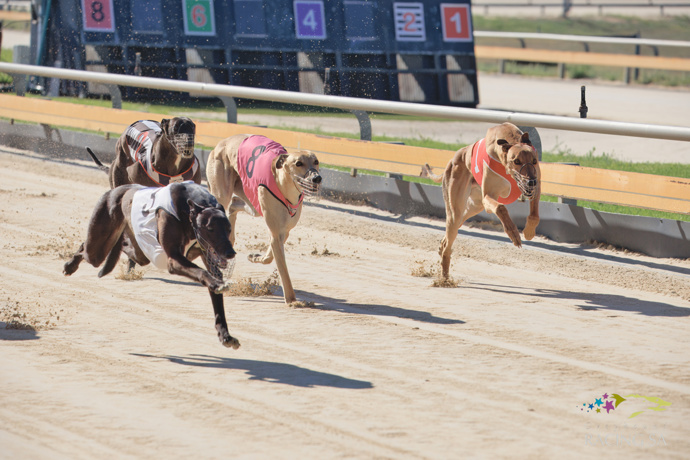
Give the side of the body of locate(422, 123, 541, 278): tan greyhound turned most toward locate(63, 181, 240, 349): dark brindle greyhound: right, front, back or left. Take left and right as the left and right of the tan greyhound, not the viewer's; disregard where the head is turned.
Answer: right

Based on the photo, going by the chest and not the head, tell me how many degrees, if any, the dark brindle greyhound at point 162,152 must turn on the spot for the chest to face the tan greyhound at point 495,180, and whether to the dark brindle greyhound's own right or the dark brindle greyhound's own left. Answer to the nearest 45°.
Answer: approximately 45° to the dark brindle greyhound's own left

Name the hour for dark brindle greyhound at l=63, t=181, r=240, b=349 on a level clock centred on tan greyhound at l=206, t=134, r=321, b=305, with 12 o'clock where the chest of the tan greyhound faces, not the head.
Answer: The dark brindle greyhound is roughly at 2 o'clock from the tan greyhound.

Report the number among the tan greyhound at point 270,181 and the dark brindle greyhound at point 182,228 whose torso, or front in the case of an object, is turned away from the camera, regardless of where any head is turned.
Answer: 0

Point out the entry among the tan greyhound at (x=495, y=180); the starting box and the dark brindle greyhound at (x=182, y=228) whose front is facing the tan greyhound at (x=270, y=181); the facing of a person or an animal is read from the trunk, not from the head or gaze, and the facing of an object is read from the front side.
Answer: the starting box

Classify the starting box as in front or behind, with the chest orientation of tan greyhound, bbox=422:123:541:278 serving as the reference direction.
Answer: behind

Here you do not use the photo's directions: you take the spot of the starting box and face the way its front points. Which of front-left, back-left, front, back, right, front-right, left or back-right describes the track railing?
front

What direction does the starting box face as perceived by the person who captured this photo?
facing the viewer

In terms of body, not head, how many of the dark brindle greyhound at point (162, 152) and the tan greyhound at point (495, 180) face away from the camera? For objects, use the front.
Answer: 0

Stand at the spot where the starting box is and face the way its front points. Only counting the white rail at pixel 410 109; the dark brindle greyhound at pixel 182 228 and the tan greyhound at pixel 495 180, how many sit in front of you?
3

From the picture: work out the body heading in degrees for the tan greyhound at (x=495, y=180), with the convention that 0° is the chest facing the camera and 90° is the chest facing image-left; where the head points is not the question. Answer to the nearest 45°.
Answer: approximately 315°

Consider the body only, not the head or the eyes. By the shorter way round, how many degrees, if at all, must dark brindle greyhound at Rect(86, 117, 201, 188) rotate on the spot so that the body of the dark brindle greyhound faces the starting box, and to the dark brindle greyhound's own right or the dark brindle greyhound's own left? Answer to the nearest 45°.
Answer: approximately 135° to the dark brindle greyhound's own left

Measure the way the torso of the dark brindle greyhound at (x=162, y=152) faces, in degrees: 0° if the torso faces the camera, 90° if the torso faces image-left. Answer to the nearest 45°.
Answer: approximately 315°

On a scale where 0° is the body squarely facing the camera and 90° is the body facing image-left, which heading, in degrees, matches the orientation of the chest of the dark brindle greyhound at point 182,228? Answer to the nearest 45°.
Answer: approximately 315°

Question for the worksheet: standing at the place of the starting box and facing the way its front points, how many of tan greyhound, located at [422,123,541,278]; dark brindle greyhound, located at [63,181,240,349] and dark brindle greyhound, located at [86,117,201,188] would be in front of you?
3
